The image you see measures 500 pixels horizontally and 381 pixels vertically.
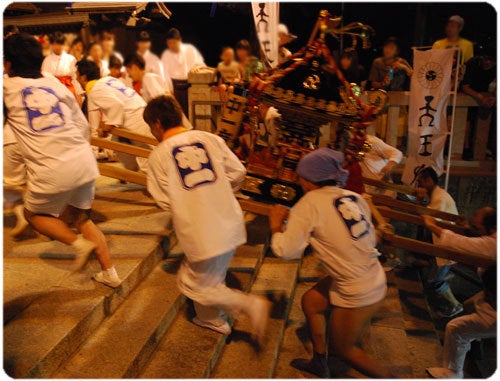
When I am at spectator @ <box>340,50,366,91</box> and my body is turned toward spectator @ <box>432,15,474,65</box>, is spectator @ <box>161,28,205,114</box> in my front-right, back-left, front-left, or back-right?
back-right

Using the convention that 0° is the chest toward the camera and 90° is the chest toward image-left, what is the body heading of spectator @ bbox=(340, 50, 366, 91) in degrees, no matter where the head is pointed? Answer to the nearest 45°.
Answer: approximately 45°

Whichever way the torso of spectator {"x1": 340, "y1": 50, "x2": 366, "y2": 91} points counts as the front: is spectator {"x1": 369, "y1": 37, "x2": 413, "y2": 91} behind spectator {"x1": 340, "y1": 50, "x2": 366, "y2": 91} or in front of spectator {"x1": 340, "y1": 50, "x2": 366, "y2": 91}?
behind
